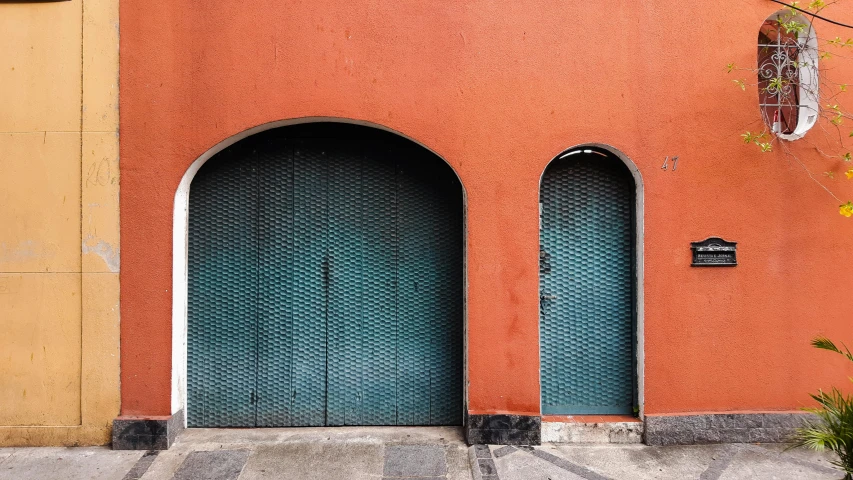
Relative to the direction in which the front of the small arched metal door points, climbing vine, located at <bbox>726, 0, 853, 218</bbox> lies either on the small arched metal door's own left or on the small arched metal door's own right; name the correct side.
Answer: on the small arched metal door's own left

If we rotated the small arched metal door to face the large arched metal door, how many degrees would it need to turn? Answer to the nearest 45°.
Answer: approximately 90° to its right

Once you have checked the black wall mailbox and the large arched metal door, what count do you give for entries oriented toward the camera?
2

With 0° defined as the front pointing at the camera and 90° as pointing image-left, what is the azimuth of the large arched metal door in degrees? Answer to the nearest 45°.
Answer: approximately 0°

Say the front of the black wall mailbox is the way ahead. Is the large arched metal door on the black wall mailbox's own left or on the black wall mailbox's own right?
on the black wall mailbox's own right

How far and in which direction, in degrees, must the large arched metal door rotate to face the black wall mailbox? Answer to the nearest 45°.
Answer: approximately 90° to its left
